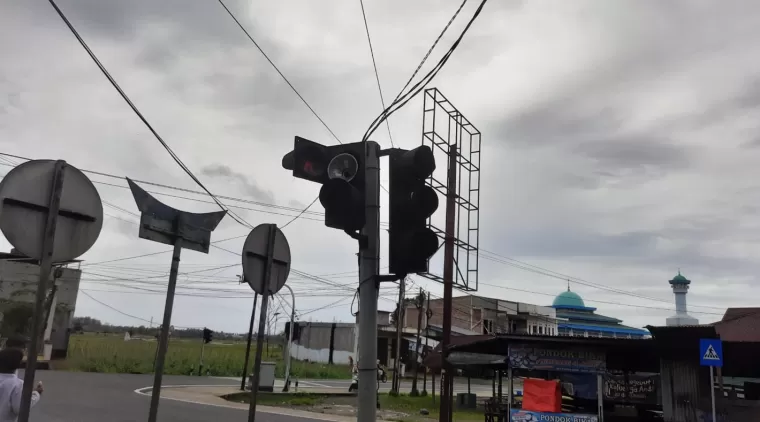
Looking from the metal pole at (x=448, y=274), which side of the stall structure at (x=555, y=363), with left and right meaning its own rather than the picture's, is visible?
right

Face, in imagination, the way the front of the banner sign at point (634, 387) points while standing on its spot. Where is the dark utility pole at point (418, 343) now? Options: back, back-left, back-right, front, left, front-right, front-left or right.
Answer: back-right

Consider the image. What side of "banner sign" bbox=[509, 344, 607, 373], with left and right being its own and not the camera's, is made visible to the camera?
front

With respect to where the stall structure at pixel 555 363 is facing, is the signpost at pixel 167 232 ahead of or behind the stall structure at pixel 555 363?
ahead

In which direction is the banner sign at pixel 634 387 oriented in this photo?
toward the camera

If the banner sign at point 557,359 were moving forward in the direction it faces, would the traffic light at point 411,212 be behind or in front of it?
in front

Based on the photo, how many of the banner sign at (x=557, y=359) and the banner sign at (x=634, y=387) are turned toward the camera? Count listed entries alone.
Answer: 2

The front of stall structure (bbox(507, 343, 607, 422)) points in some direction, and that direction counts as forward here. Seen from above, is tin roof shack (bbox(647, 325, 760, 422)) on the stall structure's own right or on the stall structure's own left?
on the stall structure's own left

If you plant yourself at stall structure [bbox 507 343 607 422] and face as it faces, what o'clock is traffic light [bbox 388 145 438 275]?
The traffic light is roughly at 12 o'clock from the stall structure.

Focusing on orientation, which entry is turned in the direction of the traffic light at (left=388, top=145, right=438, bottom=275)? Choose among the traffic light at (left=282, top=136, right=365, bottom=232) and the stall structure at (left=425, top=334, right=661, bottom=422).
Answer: the stall structure

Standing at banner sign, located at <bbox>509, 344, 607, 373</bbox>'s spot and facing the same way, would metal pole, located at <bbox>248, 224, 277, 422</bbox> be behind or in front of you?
in front

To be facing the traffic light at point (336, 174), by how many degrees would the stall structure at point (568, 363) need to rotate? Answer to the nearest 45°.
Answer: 0° — it already faces it

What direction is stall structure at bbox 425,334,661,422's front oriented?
toward the camera
